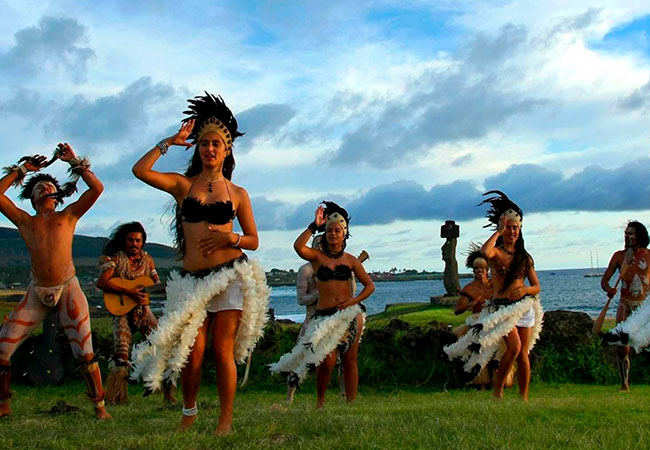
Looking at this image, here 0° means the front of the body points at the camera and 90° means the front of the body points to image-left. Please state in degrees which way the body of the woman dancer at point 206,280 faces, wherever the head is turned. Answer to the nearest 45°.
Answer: approximately 0°

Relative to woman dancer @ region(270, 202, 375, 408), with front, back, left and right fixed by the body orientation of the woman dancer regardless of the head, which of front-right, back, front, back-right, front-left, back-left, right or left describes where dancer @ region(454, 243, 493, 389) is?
back-left

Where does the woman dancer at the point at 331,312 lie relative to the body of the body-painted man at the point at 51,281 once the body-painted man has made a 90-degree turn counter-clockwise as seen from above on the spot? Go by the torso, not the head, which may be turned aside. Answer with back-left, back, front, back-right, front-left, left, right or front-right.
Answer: front

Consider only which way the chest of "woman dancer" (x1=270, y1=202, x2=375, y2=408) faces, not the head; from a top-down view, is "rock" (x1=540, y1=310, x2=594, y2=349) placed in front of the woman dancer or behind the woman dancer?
behind

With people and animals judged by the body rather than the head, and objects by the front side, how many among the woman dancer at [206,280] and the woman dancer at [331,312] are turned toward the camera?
2

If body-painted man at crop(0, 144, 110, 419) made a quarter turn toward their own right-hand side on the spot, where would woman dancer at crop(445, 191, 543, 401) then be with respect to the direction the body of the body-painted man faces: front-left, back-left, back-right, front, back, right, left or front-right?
back

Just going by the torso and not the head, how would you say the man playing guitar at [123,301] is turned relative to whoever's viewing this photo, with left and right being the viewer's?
facing the viewer and to the right of the viewer

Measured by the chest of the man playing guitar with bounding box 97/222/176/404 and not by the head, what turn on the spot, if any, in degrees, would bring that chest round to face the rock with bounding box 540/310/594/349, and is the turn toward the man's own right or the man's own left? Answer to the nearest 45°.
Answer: approximately 45° to the man's own left

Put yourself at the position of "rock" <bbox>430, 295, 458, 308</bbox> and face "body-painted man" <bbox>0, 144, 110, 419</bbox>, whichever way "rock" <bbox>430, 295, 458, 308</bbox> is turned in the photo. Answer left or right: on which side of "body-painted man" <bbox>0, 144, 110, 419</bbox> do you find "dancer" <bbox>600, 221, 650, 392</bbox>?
left

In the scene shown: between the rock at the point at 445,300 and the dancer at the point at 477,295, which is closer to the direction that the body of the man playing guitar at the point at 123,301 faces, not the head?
the dancer
